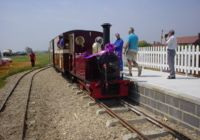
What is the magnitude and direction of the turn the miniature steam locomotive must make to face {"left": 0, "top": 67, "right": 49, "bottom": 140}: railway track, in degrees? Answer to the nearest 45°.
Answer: approximately 90° to its right

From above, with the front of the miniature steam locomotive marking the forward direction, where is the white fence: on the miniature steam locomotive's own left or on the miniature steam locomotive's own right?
on the miniature steam locomotive's own left

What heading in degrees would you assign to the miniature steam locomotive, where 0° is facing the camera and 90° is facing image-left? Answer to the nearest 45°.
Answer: approximately 315°
